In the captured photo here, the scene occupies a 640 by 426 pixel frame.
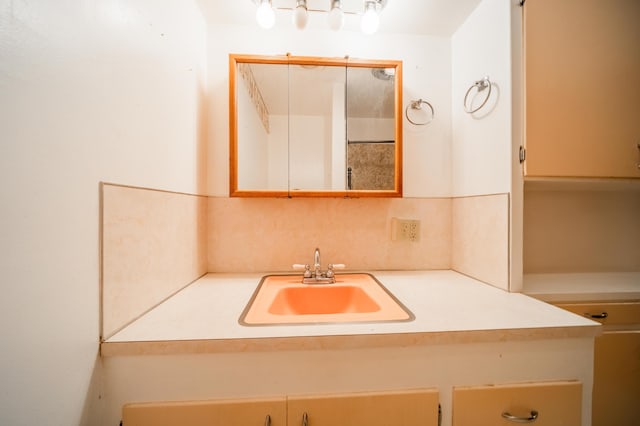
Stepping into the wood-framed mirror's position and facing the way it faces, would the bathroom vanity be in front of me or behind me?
in front

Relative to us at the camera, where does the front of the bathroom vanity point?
facing the viewer

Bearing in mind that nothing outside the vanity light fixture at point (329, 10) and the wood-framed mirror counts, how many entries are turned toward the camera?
2

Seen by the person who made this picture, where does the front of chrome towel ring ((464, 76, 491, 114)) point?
facing the viewer and to the left of the viewer

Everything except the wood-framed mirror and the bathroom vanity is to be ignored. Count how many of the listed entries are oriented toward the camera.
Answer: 2

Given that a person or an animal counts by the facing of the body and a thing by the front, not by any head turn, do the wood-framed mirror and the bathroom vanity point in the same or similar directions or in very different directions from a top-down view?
same or similar directions

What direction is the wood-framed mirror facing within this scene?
toward the camera

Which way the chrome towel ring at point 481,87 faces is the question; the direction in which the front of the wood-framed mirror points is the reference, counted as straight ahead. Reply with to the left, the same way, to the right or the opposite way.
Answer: to the right

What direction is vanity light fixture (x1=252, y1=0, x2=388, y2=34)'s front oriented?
toward the camera
